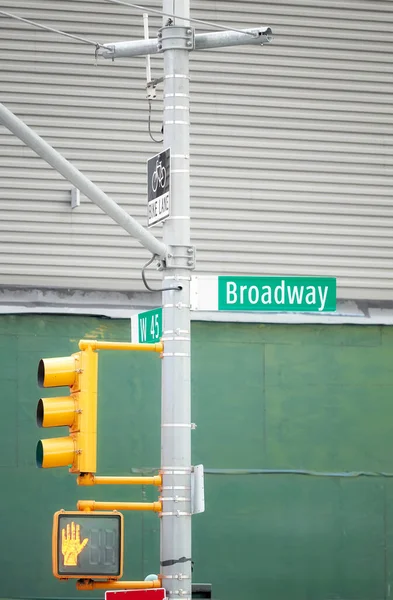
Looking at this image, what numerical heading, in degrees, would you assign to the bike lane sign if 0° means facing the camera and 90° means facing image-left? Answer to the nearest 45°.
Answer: approximately 45°

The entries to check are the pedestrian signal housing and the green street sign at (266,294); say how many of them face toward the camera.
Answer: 2

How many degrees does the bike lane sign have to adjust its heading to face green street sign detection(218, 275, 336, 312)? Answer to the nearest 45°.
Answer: approximately 135° to its left

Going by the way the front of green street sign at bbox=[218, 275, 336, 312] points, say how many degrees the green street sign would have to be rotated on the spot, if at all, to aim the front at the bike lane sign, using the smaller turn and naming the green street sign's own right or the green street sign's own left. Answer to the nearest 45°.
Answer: approximately 90° to the green street sign's own right

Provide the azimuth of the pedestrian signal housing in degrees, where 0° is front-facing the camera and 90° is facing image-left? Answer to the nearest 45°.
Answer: approximately 0°

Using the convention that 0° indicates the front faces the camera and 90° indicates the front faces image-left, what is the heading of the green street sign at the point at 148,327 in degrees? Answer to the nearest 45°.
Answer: approximately 45°

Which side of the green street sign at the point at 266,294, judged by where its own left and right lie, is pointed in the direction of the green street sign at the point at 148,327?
right

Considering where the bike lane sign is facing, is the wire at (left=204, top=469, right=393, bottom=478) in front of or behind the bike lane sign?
behind

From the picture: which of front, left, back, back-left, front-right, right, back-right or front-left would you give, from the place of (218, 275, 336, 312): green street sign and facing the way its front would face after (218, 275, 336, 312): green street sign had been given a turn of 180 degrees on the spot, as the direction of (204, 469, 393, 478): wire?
front

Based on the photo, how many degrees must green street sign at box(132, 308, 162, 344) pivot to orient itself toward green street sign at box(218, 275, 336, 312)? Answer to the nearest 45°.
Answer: approximately 135° to its left
